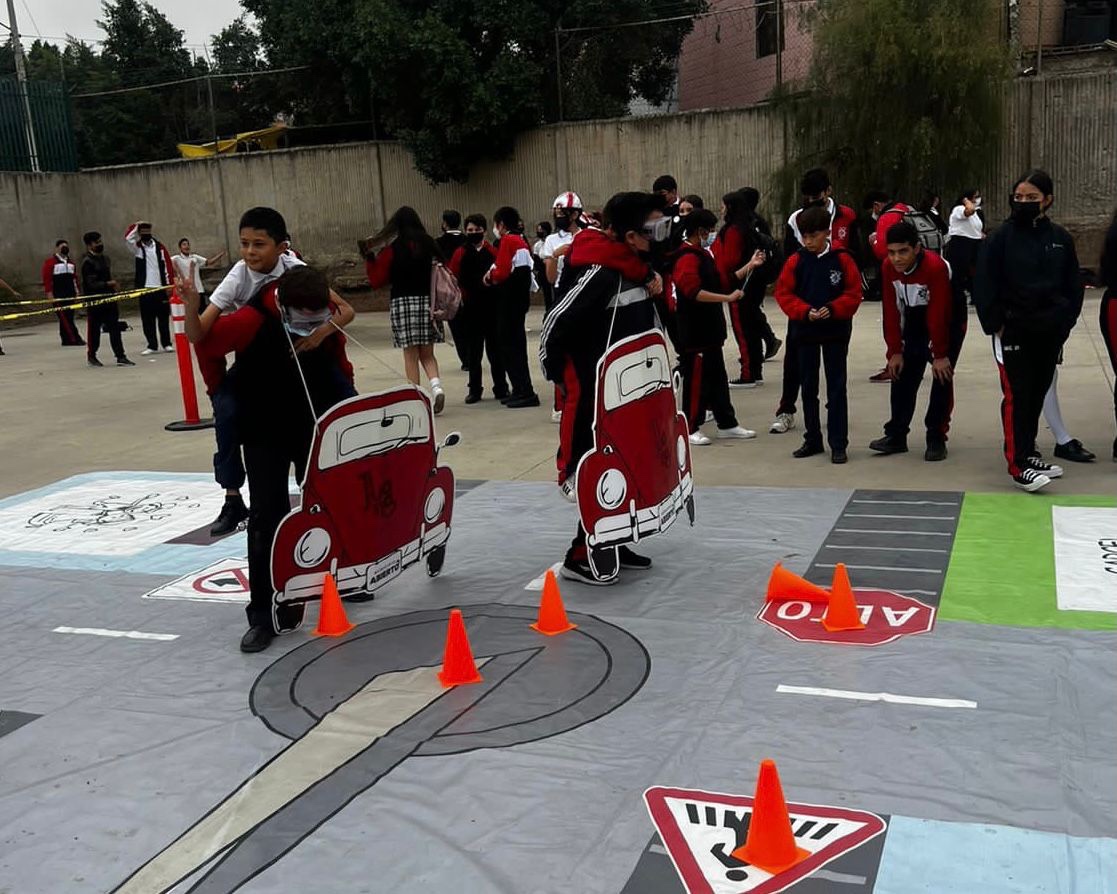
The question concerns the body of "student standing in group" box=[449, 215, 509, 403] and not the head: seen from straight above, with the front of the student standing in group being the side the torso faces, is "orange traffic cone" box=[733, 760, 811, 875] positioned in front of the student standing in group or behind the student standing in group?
in front

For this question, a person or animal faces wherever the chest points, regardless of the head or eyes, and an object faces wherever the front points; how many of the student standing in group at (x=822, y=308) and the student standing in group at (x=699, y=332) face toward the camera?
1

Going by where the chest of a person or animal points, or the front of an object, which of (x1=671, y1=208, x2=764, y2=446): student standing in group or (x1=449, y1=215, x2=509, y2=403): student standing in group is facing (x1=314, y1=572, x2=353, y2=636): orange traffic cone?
(x1=449, y1=215, x2=509, y2=403): student standing in group

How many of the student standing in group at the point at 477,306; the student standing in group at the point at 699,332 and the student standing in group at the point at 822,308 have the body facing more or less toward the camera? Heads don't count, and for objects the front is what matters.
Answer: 2

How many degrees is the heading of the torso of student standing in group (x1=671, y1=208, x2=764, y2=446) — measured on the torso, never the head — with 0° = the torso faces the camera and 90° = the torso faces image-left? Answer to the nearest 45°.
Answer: approximately 270°

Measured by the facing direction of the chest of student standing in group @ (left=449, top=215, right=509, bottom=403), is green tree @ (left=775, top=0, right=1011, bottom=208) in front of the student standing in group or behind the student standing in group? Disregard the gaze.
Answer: behind

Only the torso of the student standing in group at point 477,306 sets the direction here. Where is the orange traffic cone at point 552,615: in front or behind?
in front

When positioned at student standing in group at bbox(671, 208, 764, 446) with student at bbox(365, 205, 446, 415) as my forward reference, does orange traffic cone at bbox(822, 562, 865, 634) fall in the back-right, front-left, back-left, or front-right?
back-left

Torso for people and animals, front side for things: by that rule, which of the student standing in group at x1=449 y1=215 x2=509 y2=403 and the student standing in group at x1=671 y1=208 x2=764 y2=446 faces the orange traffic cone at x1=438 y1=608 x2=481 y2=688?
the student standing in group at x1=449 y1=215 x2=509 y2=403

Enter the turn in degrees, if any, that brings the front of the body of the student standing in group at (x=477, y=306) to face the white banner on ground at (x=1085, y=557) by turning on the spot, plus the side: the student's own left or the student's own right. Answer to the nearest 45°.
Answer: approximately 45° to the student's own left

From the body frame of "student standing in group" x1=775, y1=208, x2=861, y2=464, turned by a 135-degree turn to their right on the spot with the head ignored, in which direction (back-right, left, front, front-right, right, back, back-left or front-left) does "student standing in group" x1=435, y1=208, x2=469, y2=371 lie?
front

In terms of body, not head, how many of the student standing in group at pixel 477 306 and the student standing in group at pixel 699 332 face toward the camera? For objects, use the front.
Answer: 1
